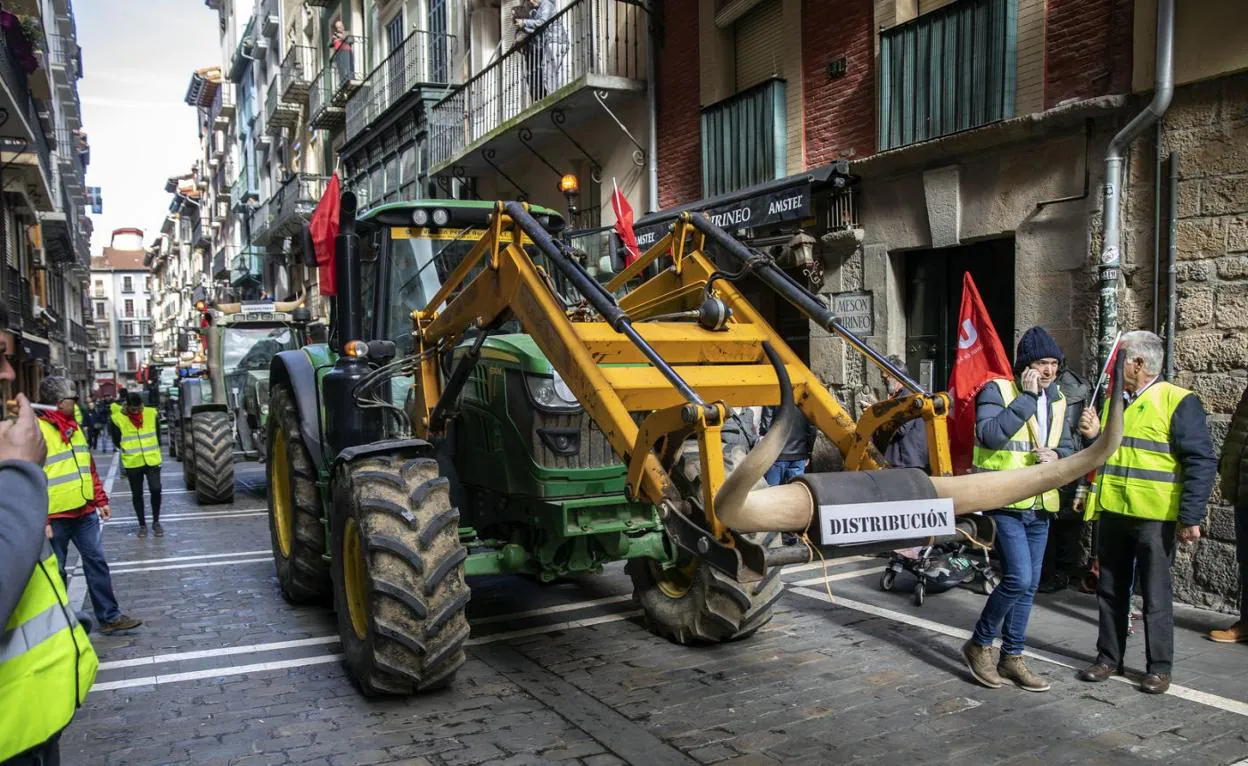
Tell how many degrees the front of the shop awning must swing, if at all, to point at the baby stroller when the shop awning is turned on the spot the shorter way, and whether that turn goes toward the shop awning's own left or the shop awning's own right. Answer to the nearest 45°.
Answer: approximately 45° to the shop awning's own left

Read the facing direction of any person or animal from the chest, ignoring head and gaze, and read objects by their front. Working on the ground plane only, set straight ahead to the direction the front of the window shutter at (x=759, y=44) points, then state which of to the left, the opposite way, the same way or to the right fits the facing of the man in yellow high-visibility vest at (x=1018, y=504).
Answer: to the left

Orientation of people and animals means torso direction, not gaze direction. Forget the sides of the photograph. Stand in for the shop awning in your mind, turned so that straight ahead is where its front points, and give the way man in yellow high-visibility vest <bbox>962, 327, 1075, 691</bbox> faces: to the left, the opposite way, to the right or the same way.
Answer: to the left

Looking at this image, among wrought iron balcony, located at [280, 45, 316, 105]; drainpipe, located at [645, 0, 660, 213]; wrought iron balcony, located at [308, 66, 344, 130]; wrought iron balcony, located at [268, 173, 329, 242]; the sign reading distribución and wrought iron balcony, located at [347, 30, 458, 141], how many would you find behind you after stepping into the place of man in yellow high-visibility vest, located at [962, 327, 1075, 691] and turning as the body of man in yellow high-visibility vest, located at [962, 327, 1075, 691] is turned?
5

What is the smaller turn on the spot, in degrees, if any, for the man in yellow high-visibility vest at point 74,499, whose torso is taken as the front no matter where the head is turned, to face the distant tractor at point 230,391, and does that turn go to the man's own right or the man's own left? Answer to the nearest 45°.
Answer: approximately 135° to the man's own left

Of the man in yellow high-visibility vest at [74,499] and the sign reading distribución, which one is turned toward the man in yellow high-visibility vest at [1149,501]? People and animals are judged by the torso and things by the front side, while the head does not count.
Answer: the man in yellow high-visibility vest at [74,499]

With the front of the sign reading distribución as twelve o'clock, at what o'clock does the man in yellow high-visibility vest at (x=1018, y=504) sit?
The man in yellow high-visibility vest is roughly at 8 o'clock from the sign reading distribución.

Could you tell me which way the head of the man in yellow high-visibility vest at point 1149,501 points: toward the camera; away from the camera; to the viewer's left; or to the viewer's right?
to the viewer's left

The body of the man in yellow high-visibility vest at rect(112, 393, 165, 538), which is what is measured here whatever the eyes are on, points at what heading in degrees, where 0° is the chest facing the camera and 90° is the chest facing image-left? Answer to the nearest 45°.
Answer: approximately 0°

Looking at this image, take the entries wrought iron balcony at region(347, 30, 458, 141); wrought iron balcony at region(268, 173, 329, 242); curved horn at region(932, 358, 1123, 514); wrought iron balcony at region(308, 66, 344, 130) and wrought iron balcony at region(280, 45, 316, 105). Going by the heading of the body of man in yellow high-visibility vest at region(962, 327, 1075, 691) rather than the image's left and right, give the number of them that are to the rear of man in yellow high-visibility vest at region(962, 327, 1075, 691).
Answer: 4

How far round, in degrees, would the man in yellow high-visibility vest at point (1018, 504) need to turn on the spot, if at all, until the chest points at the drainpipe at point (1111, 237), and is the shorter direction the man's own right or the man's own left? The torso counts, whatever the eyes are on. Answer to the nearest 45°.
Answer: approximately 135° to the man's own left
